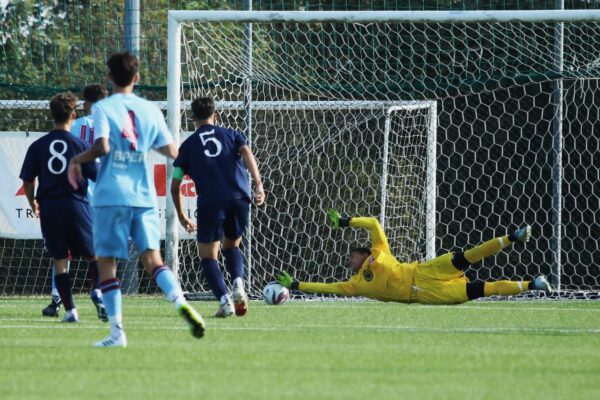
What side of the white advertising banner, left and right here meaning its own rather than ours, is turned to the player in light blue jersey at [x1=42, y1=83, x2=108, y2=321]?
front

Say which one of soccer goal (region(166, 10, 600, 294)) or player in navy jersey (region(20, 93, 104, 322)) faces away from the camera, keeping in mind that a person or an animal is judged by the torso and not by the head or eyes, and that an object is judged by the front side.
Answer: the player in navy jersey

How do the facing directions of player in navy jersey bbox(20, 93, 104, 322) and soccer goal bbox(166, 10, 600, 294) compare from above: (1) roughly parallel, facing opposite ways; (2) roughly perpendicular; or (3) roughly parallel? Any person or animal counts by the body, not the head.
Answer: roughly parallel, facing opposite ways

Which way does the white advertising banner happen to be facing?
toward the camera

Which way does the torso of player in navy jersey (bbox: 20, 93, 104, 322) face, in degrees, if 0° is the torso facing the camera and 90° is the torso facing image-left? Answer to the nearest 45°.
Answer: approximately 180°

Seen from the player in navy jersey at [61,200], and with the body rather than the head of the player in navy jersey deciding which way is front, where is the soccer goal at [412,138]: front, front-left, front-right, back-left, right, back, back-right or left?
front-right

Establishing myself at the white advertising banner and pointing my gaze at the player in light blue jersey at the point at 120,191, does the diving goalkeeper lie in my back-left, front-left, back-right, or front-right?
front-left

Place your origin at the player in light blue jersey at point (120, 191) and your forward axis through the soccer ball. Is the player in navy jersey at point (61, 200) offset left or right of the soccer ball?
left

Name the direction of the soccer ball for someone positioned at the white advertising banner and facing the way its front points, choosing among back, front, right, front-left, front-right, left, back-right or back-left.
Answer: front-left

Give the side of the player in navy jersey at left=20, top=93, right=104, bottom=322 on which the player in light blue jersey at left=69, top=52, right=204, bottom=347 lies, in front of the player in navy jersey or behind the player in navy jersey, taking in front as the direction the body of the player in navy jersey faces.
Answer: behind

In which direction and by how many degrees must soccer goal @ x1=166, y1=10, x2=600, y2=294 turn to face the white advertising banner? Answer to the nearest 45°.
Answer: approximately 90° to its right

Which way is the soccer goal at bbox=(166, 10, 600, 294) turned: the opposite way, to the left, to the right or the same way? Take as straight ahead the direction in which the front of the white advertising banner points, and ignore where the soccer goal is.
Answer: the same way

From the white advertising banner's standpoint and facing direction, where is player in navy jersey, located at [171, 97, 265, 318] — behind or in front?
in front

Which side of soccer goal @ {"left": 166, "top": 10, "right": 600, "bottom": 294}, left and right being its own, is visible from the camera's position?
front

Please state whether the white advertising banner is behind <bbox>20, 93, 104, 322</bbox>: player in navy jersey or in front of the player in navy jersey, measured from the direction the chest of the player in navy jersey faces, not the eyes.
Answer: in front
